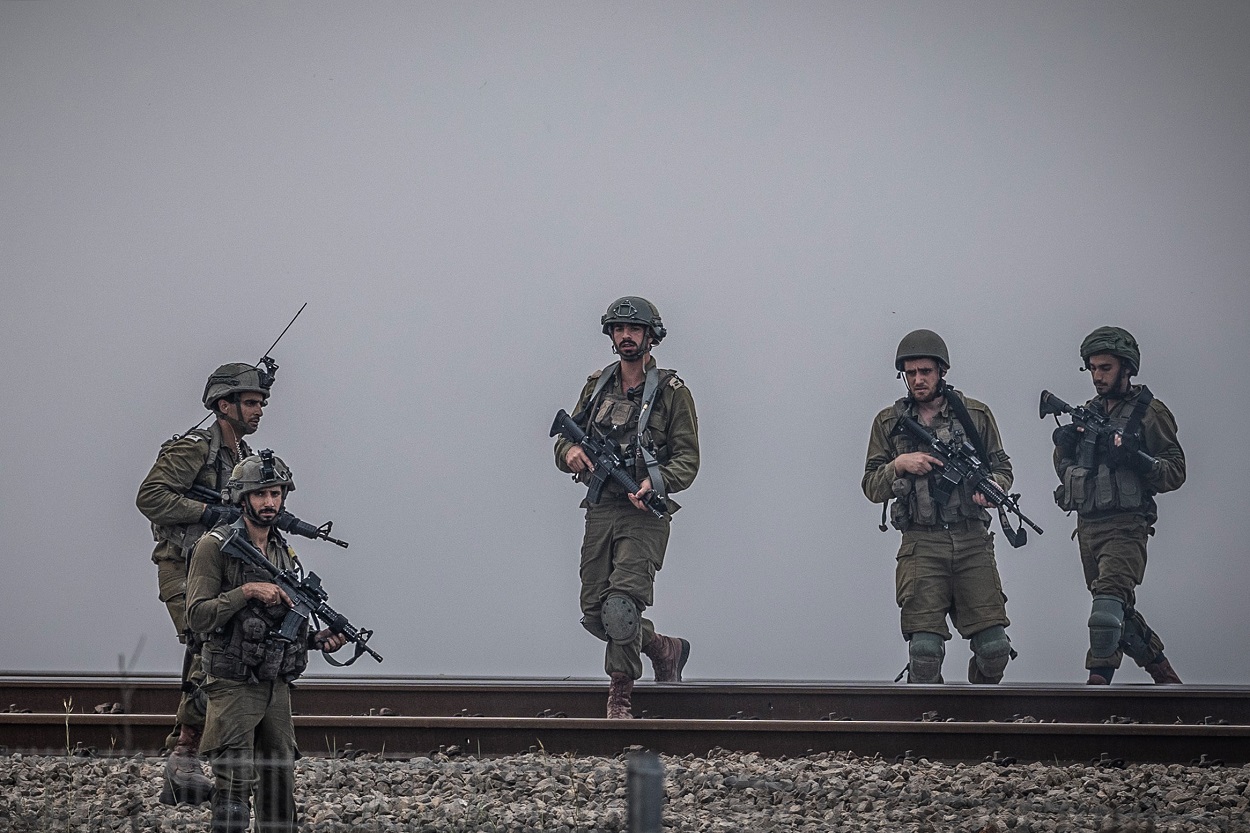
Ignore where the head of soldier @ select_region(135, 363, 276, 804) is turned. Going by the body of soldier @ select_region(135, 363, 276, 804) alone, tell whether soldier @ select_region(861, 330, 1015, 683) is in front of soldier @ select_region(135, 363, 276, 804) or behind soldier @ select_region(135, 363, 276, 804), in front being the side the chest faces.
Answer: in front

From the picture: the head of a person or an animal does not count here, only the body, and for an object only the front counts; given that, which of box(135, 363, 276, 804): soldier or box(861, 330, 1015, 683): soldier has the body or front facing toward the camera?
box(861, 330, 1015, 683): soldier

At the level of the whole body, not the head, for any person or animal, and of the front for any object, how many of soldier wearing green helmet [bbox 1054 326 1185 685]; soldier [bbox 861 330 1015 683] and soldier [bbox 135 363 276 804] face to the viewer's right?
1

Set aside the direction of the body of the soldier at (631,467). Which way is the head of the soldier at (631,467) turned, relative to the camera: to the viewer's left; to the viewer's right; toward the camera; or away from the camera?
toward the camera

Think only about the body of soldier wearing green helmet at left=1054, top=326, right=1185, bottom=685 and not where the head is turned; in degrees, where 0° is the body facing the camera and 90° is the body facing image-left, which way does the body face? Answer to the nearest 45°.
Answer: approximately 45°

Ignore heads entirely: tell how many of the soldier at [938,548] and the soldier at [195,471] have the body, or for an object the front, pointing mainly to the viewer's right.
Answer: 1

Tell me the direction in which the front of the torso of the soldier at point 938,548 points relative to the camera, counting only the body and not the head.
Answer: toward the camera

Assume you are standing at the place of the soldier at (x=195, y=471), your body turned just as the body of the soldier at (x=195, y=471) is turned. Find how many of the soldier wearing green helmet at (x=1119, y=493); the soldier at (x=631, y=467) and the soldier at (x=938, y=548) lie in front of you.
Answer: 3

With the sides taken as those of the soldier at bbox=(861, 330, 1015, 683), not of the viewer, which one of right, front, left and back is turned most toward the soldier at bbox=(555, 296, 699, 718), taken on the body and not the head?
right

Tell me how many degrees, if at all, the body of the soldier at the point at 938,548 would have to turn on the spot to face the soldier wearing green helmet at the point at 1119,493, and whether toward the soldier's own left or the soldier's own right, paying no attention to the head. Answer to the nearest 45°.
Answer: approximately 135° to the soldier's own left

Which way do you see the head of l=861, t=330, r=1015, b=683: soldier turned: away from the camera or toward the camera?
toward the camera

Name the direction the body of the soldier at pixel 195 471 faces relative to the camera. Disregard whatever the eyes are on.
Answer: to the viewer's right

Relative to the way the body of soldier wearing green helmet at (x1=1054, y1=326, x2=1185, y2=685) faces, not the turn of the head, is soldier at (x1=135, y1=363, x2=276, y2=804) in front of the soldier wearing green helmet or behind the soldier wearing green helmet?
in front
